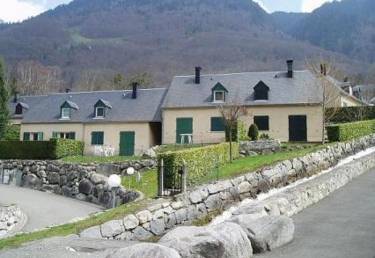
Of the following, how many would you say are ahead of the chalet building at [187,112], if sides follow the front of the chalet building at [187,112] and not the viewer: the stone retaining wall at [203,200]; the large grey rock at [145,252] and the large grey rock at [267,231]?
3

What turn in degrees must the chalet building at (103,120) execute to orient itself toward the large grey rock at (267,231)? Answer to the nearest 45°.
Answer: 0° — it already faces it

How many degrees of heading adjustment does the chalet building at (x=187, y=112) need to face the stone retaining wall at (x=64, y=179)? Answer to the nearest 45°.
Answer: approximately 45° to its right

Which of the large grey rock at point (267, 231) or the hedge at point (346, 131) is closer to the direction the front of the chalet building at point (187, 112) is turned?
the large grey rock

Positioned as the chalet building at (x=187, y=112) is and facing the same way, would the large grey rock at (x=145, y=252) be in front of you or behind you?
in front

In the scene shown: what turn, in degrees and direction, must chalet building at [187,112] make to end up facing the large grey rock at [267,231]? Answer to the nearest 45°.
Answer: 0° — it already faces it

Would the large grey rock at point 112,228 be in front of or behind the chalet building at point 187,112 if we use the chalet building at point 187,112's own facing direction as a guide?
in front

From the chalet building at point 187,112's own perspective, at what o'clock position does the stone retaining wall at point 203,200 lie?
The stone retaining wall is roughly at 12 o'clock from the chalet building.

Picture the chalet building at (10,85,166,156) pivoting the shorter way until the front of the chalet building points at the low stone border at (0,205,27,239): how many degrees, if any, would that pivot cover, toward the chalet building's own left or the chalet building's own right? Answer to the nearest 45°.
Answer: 0° — it already faces it

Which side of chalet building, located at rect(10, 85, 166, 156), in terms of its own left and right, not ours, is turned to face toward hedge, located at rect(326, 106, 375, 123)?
left

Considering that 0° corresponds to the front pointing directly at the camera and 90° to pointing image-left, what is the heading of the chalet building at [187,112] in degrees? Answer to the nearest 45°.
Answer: approximately 0°

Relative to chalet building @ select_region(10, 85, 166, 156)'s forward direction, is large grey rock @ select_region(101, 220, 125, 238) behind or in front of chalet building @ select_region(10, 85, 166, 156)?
in front

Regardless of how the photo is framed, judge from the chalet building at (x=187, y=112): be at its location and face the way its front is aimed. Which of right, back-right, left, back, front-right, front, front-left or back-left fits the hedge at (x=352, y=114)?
left

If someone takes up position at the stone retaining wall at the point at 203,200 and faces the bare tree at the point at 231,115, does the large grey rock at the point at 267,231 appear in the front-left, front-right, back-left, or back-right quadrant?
back-right

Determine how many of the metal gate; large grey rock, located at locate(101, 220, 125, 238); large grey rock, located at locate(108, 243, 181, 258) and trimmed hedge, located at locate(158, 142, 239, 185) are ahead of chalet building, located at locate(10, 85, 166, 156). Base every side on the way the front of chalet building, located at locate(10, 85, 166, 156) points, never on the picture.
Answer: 4

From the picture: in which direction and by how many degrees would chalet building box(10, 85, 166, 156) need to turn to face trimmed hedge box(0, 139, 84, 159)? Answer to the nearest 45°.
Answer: approximately 45° to its right

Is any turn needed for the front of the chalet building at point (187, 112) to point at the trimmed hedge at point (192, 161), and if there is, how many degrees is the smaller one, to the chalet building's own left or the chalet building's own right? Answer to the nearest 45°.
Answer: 0° — it already faces it
